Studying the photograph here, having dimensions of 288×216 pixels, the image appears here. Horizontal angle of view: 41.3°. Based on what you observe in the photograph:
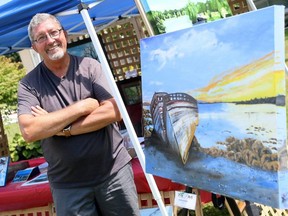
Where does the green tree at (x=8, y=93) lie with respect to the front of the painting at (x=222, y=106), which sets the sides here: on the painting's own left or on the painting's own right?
on the painting's own right

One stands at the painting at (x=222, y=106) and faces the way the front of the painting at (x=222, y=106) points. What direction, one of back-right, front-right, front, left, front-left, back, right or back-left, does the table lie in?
right

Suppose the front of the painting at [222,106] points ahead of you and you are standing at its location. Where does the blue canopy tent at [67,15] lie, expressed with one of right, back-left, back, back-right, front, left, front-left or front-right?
right

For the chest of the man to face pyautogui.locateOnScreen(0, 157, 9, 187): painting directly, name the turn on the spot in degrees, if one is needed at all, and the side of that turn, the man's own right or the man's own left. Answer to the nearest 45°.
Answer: approximately 135° to the man's own right

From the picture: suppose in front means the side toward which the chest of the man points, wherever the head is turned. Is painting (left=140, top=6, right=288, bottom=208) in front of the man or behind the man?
in front

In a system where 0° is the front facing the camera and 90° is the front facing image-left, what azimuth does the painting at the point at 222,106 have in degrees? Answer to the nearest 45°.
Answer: approximately 45°

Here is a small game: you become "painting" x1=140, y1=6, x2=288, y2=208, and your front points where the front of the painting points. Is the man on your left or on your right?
on your right

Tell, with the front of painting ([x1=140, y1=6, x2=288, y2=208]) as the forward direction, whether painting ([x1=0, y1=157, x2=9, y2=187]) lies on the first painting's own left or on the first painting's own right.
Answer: on the first painting's own right

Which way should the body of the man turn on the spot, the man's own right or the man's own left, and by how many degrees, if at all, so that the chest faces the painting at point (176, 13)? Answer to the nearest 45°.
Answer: approximately 90° to the man's own left

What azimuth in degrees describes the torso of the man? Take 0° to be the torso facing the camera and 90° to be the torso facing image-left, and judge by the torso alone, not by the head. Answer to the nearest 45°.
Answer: approximately 0°

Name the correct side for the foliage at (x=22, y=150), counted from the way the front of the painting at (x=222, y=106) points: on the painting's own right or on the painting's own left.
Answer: on the painting's own right

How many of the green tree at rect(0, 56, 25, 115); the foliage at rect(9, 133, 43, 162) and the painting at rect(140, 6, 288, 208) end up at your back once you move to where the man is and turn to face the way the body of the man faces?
2
